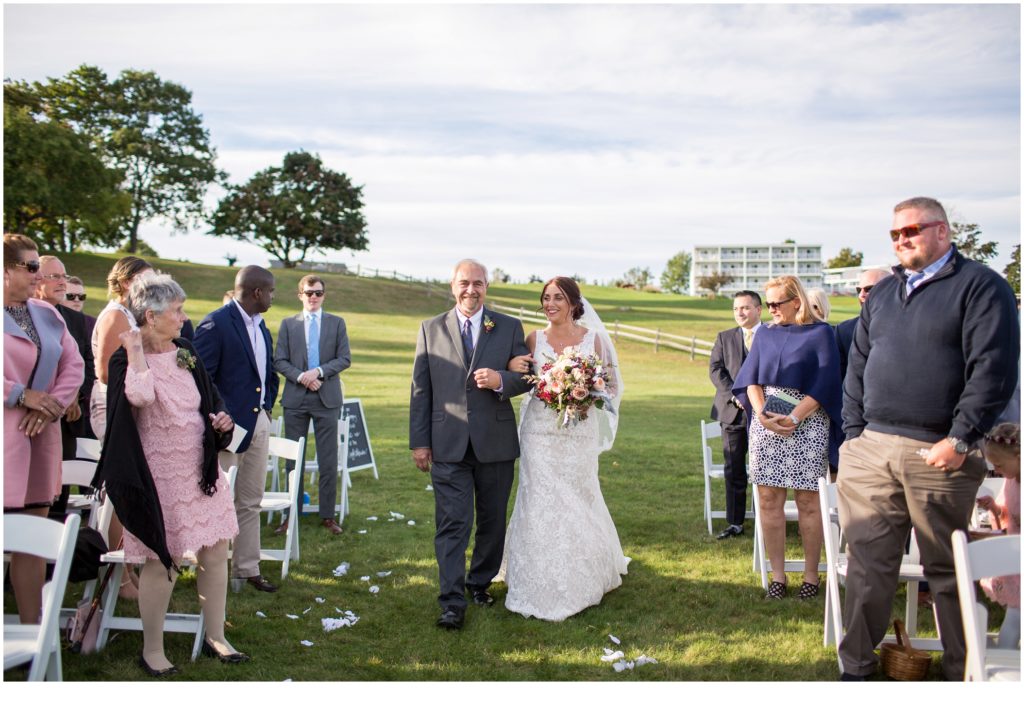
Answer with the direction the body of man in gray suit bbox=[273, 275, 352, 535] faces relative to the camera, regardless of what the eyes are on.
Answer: toward the camera

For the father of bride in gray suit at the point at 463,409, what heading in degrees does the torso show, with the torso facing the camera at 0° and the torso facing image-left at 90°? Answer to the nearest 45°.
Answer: approximately 0°

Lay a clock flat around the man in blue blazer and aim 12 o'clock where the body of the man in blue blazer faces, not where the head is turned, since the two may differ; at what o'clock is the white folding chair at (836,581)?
The white folding chair is roughly at 12 o'clock from the man in blue blazer.

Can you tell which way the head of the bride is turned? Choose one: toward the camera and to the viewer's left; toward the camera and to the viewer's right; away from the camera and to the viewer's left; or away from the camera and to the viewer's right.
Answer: toward the camera and to the viewer's left

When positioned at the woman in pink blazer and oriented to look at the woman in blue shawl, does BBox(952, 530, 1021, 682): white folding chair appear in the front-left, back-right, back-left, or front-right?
front-right

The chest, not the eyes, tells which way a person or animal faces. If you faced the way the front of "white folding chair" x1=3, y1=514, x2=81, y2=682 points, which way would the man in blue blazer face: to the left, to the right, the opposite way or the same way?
to the left

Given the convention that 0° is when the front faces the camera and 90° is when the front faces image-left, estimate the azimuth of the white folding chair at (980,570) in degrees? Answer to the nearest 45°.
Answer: approximately 315°

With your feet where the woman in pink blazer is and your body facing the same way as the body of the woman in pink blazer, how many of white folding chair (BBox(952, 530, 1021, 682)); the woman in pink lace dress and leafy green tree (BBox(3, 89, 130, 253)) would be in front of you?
2

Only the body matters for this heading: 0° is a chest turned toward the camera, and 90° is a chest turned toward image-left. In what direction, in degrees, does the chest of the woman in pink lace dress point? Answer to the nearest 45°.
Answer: approximately 315°

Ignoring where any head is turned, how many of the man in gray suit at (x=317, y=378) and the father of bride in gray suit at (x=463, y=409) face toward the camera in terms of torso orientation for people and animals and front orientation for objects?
2

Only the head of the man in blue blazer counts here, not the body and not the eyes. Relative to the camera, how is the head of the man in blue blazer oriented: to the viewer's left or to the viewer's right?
to the viewer's right

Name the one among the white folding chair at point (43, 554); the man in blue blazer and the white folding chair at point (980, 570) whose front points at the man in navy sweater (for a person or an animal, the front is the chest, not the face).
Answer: the man in blue blazer

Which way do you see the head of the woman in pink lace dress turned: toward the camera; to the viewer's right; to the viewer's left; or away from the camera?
to the viewer's right

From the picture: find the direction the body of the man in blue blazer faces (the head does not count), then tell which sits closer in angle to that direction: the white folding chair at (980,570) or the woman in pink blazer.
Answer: the white folding chair
